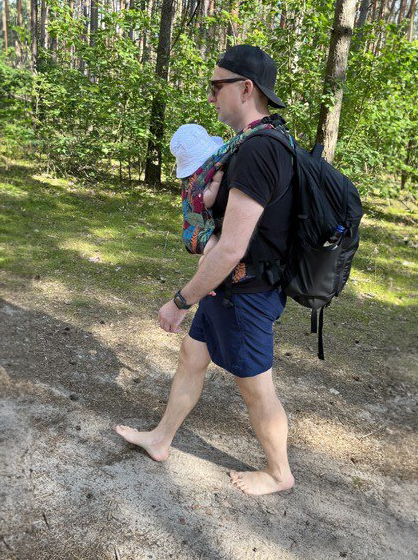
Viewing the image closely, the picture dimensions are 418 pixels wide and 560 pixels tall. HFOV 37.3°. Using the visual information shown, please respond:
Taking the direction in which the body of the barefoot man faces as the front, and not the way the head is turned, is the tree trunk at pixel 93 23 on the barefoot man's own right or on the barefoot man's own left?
on the barefoot man's own right

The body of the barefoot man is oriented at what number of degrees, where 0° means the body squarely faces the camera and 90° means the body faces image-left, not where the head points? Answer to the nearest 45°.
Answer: approximately 90°

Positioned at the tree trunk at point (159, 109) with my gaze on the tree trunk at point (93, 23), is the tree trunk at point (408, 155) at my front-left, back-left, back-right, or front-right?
back-right

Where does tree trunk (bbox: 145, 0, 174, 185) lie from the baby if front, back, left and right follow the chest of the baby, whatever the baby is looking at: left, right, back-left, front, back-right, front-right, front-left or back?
left

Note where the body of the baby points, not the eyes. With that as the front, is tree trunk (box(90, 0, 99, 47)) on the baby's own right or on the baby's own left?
on the baby's own left

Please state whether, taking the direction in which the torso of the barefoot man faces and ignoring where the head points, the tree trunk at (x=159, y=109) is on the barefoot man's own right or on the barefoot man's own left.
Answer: on the barefoot man's own right

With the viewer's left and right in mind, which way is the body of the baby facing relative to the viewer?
facing to the right of the viewer

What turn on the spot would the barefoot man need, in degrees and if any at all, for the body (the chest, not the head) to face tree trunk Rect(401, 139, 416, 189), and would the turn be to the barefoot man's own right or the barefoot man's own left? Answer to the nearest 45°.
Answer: approximately 90° to the barefoot man's own right

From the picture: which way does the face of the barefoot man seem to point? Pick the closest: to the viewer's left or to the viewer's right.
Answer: to the viewer's left

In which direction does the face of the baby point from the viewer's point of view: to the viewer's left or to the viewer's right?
to the viewer's right
